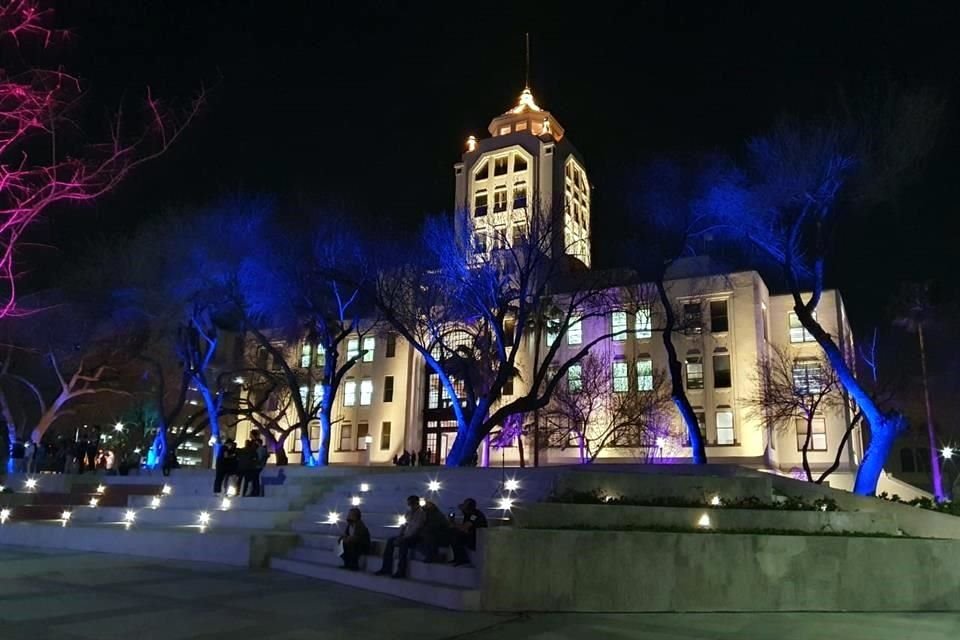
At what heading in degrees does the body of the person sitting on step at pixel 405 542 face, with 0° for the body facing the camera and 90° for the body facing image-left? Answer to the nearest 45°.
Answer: approximately 45°

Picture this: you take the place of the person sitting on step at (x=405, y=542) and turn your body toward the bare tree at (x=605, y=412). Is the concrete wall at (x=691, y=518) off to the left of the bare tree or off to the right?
right

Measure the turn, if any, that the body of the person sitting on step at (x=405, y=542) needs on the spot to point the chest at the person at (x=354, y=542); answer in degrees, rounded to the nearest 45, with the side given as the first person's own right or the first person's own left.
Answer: approximately 90° to the first person's own right

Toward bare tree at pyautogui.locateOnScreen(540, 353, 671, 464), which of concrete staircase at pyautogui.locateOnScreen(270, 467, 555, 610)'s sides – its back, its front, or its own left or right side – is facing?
back

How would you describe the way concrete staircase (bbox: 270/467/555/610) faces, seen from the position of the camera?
facing the viewer and to the left of the viewer

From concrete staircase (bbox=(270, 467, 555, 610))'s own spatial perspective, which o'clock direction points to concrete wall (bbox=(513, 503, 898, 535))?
The concrete wall is roughly at 8 o'clock from the concrete staircase.

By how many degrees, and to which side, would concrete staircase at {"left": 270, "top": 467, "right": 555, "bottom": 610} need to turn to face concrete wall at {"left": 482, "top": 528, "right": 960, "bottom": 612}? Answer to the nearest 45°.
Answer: approximately 90° to its left

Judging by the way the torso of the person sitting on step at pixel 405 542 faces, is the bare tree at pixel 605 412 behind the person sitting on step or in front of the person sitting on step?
behind

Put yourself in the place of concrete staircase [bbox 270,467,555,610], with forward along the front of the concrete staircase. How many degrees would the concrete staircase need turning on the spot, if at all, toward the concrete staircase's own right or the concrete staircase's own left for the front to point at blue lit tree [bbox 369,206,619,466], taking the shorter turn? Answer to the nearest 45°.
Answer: approximately 135° to the concrete staircase's own right
